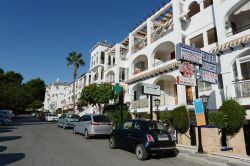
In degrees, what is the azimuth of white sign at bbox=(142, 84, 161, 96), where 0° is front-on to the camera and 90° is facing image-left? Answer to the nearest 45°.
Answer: approximately 0°

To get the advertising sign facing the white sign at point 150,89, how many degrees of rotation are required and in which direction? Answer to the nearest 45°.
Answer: approximately 135° to its right

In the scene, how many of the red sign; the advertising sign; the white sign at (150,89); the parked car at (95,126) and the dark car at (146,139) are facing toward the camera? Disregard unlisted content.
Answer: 3

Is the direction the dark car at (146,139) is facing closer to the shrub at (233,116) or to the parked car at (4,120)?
the parked car

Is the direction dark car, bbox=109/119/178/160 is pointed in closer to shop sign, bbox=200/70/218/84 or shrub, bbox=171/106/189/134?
the shrub

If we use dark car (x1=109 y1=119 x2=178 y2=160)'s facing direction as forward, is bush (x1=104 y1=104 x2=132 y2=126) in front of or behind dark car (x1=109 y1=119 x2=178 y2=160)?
in front
